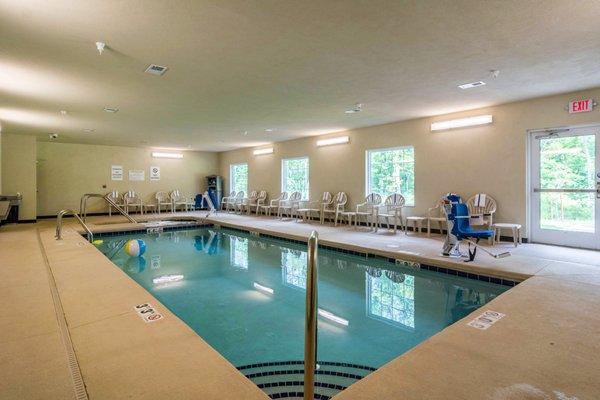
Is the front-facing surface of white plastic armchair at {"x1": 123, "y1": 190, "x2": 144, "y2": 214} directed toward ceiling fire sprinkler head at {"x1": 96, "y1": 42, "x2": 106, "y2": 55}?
yes

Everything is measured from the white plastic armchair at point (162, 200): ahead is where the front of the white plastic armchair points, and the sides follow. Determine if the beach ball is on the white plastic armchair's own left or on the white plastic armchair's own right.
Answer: on the white plastic armchair's own right

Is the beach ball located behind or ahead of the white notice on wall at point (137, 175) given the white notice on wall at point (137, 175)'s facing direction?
ahead

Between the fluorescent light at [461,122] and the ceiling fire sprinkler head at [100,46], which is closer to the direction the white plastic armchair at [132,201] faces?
the ceiling fire sprinkler head

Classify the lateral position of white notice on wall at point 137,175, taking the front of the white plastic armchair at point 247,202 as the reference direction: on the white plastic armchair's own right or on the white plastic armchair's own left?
on the white plastic armchair's own right

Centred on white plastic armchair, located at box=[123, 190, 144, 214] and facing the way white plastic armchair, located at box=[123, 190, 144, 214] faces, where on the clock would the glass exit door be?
The glass exit door is roughly at 11 o'clock from the white plastic armchair.

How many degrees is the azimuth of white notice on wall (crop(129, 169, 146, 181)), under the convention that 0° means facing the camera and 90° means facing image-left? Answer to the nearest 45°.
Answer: approximately 0°
